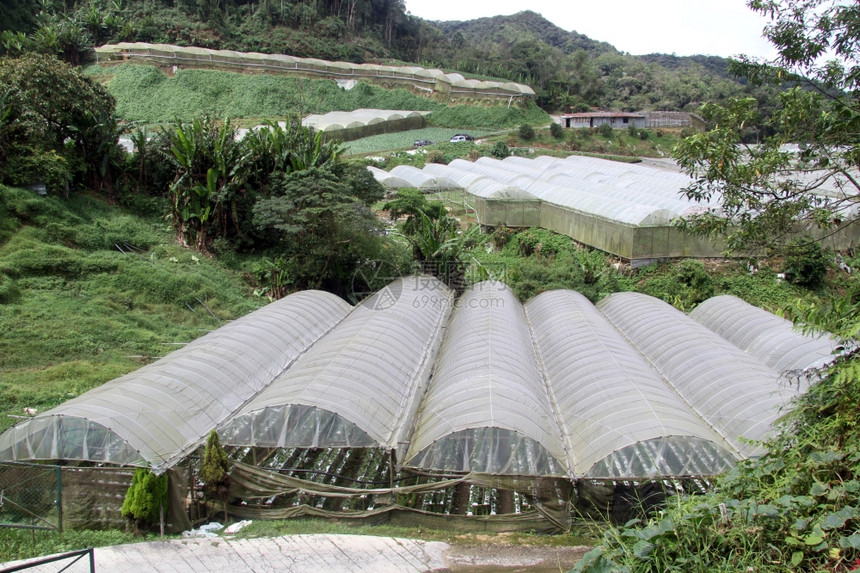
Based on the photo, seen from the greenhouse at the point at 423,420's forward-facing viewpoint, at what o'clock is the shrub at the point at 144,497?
The shrub is roughly at 2 o'clock from the greenhouse.

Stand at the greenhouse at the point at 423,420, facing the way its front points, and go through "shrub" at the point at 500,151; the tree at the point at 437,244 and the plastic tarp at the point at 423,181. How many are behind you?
3

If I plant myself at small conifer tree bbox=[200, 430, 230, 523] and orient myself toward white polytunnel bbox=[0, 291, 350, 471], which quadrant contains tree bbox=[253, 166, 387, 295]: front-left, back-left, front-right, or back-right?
front-right

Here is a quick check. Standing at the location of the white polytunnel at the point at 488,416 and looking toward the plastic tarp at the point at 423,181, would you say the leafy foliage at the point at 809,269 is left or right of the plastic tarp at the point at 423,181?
right

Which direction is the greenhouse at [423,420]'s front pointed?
toward the camera

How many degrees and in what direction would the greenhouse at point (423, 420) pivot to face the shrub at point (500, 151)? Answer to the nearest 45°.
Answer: approximately 180°

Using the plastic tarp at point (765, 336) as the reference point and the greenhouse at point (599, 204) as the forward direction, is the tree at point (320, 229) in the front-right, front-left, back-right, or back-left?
front-left

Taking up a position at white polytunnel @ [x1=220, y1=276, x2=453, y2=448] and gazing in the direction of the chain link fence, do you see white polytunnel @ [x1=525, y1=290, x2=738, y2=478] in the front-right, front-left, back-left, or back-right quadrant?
back-left

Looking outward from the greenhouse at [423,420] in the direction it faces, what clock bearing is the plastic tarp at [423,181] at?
The plastic tarp is roughly at 6 o'clock from the greenhouse.

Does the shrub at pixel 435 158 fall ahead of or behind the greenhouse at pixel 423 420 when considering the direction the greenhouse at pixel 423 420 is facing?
behind

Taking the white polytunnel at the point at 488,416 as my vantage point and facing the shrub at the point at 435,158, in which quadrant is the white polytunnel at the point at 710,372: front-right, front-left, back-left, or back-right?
front-right

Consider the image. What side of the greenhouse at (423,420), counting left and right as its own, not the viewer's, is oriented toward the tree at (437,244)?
back

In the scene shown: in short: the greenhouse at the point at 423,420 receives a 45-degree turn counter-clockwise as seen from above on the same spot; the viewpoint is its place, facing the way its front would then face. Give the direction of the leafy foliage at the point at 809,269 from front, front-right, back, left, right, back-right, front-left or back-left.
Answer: left
